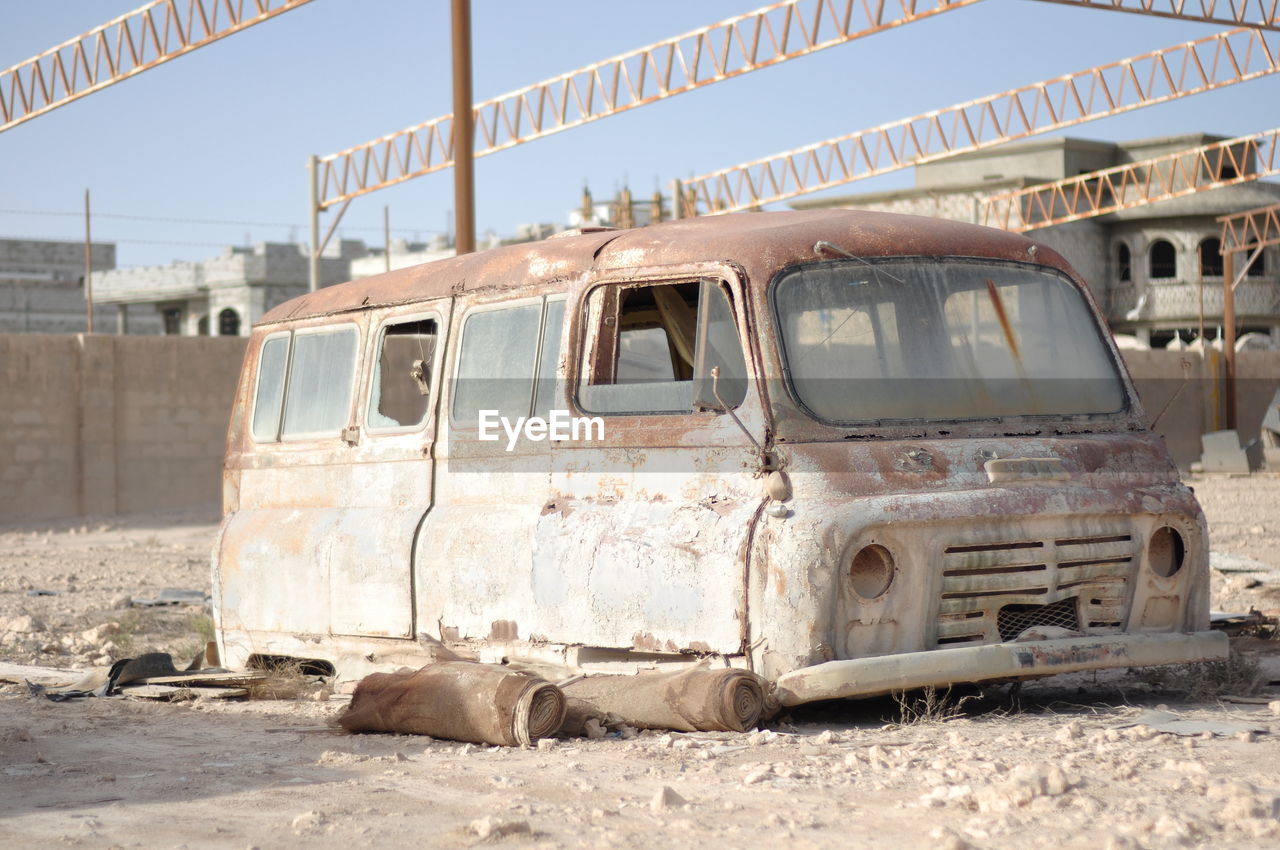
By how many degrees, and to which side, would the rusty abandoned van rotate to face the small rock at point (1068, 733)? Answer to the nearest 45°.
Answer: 0° — it already faces it

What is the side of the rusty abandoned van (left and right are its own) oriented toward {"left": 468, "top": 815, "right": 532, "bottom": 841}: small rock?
right

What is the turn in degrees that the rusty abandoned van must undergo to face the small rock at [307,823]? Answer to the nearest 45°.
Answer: approximately 90° to its right

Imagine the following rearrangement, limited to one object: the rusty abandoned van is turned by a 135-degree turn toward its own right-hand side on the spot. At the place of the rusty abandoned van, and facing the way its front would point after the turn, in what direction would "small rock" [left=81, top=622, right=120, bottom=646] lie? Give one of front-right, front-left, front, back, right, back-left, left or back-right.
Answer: front-right

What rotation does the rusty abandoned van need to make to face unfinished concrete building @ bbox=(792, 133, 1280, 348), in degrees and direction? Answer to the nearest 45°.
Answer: approximately 135° to its left

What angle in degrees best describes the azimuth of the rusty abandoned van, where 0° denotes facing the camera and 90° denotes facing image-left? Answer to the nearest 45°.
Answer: approximately 315°

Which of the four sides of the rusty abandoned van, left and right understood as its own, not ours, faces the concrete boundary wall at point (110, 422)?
back

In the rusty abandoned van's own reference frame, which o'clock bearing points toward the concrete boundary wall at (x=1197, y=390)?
The concrete boundary wall is roughly at 8 o'clock from the rusty abandoned van.

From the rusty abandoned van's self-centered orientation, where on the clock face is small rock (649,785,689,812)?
The small rock is roughly at 2 o'clock from the rusty abandoned van.
